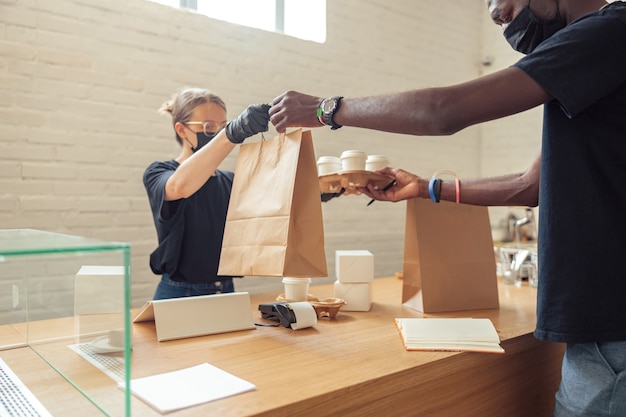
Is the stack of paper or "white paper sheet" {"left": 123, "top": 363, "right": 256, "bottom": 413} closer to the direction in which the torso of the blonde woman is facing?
the stack of paper

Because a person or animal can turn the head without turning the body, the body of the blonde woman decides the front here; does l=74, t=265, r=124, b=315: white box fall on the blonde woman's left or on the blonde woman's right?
on the blonde woman's right

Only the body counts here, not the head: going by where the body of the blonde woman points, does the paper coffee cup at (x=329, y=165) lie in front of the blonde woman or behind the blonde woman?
in front

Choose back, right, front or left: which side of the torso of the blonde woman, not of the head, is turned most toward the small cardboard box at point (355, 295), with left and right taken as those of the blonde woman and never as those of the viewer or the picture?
front

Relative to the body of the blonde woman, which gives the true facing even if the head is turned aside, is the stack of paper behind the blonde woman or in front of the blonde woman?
in front

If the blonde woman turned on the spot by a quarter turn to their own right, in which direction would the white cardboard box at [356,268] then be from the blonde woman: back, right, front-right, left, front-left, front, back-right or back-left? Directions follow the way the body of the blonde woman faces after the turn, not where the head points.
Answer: left

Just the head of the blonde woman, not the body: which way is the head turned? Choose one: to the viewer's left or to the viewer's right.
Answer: to the viewer's right

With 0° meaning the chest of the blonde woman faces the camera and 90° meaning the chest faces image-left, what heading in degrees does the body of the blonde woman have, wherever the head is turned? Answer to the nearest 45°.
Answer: approximately 315°

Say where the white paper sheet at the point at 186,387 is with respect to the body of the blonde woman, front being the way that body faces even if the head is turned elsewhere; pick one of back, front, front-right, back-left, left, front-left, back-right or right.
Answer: front-right
